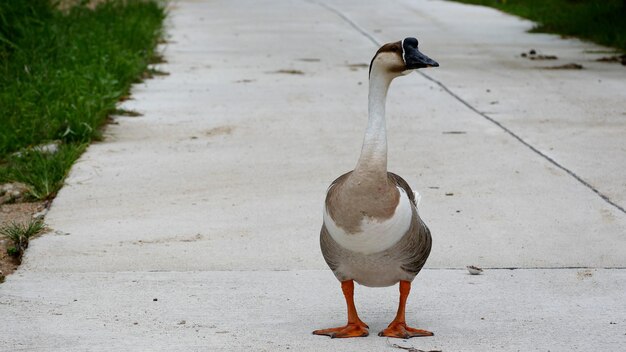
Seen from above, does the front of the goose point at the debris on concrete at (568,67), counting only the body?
no

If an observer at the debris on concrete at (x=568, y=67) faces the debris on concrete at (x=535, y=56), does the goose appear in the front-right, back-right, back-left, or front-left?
back-left

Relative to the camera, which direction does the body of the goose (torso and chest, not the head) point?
toward the camera

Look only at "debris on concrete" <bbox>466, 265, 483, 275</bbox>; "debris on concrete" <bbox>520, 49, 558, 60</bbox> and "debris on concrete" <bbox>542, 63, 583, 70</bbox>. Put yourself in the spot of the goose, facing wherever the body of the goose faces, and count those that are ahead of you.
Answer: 0

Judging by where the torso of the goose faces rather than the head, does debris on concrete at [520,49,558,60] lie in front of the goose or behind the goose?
behind

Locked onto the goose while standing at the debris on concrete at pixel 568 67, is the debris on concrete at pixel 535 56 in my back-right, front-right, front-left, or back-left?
back-right

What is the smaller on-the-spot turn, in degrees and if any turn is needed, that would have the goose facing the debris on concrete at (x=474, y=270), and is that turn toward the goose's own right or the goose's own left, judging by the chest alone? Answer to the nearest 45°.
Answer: approximately 135° to the goose's own left
